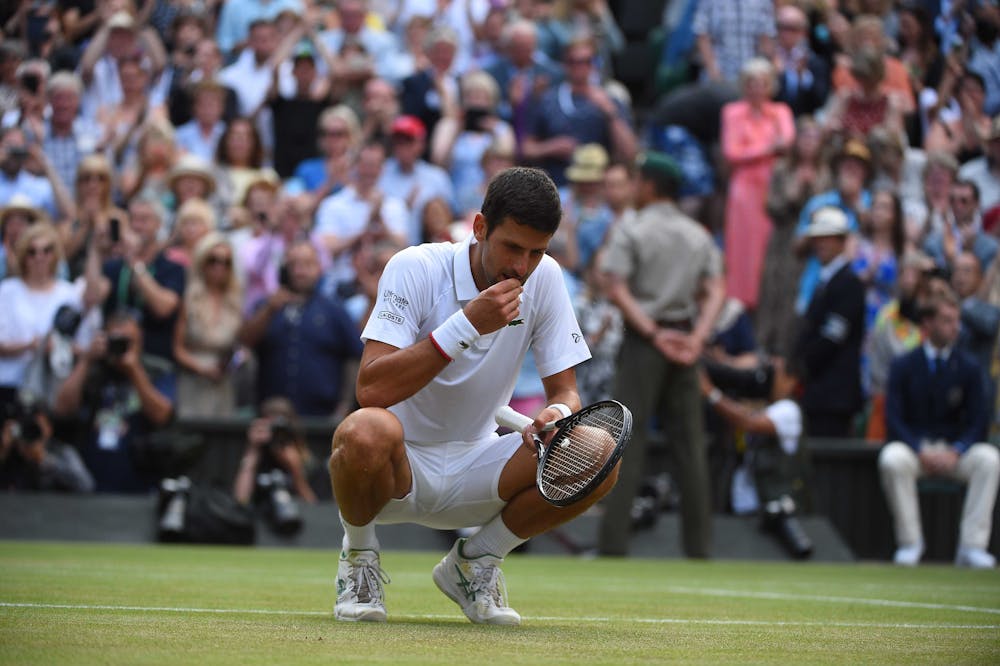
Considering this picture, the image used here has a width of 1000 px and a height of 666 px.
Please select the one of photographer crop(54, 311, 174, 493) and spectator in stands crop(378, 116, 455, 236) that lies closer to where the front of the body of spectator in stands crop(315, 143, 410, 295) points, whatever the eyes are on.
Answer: the photographer

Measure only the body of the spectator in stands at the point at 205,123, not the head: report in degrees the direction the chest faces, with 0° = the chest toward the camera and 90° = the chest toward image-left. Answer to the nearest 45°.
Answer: approximately 0°

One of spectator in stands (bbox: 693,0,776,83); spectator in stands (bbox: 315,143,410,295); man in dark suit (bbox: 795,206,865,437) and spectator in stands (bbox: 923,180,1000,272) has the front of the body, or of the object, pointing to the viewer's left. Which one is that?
the man in dark suit

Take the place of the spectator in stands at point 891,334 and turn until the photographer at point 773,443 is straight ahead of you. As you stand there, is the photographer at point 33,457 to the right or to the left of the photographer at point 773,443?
right

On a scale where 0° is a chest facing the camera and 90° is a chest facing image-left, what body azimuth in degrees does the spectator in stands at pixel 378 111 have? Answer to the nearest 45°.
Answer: approximately 0°
